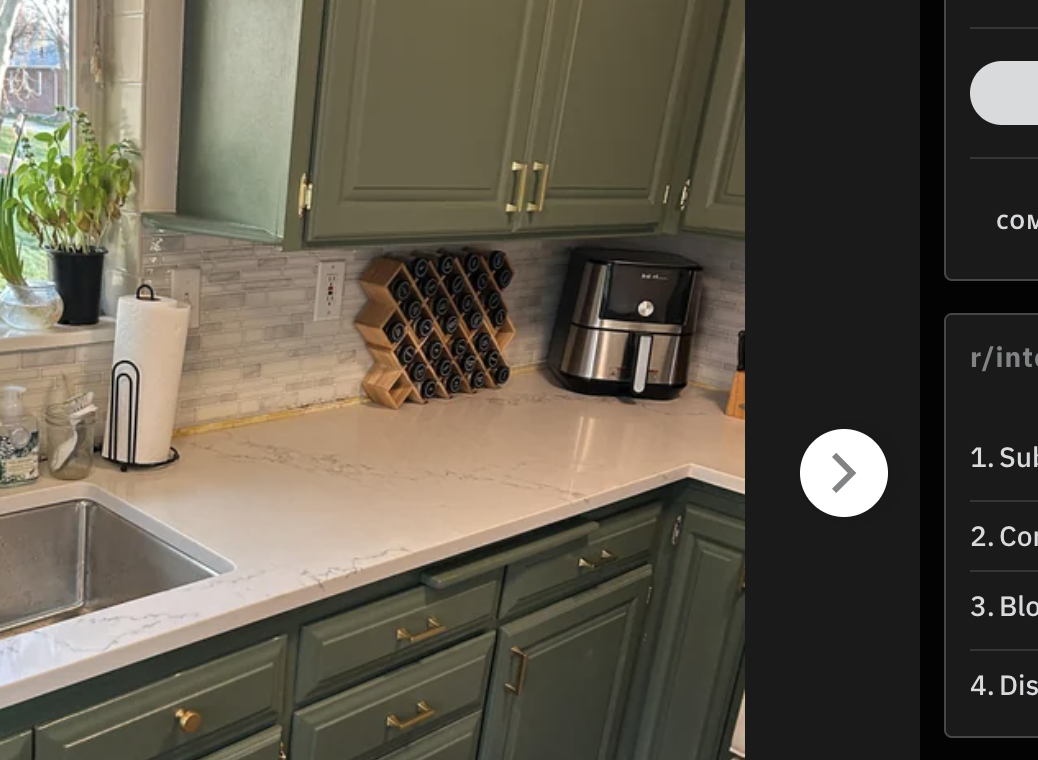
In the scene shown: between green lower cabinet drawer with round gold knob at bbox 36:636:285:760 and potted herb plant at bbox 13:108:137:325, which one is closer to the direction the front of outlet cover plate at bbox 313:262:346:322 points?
the green lower cabinet drawer with round gold knob

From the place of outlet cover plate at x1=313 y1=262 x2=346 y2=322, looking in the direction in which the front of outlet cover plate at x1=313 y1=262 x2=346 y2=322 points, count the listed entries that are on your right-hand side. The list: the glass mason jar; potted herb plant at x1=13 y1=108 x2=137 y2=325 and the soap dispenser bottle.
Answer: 3

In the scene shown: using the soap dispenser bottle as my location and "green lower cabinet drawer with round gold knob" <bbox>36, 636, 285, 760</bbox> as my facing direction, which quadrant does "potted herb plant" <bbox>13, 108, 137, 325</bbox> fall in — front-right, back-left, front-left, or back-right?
back-left

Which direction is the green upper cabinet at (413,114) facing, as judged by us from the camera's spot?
facing the viewer and to the right of the viewer

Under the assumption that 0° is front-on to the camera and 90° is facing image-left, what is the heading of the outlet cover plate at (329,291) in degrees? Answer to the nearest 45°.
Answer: approximately 315°

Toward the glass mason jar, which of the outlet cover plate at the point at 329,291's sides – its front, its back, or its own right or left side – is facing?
right

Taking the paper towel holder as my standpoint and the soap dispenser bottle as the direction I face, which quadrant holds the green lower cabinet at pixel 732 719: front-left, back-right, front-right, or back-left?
back-left

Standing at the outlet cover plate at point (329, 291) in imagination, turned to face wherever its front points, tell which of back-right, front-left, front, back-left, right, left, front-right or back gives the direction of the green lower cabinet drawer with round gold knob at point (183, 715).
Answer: front-right
